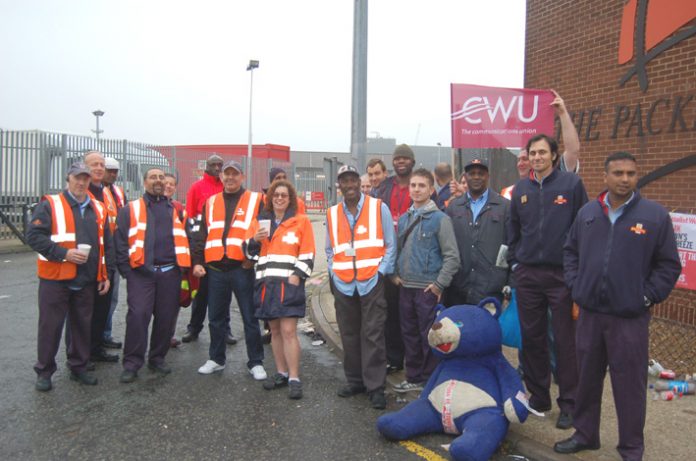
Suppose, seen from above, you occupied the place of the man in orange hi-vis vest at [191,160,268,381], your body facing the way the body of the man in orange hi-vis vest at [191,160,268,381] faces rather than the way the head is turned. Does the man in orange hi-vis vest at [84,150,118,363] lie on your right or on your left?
on your right

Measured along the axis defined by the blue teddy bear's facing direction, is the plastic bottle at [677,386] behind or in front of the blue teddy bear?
behind

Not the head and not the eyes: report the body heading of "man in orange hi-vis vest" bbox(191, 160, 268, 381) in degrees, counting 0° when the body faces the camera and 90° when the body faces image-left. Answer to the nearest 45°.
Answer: approximately 0°

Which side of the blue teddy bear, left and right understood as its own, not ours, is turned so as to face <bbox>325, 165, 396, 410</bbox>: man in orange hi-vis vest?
right

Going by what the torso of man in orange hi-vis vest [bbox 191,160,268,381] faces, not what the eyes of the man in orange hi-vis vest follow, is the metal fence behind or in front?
behind

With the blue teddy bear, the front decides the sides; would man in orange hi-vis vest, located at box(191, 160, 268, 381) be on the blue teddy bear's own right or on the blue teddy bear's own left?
on the blue teddy bear's own right

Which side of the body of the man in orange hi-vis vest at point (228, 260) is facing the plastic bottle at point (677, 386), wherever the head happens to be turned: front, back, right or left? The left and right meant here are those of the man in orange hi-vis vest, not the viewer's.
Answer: left
